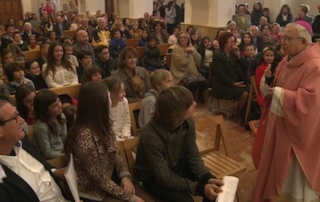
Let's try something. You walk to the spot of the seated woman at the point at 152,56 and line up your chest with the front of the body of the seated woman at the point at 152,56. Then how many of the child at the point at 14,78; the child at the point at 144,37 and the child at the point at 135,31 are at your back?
2

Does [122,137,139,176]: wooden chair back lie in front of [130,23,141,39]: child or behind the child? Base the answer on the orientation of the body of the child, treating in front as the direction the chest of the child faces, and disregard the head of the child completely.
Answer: in front

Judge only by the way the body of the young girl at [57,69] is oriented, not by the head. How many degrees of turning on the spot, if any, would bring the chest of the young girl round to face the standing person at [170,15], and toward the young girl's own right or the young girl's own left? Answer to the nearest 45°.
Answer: approximately 90° to the young girl's own left

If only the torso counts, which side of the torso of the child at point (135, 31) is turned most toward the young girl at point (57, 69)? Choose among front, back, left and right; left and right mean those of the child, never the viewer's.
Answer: front

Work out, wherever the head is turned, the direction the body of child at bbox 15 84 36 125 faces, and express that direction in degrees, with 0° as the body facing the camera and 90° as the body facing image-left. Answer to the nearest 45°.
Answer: approximately 315°

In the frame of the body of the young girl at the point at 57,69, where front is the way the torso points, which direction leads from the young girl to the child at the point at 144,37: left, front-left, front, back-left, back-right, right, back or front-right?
left

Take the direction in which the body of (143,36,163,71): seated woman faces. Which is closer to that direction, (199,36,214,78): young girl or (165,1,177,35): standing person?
the young girl

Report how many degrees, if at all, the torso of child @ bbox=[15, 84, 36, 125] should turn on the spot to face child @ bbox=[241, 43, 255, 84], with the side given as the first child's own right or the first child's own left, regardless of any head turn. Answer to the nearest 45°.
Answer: approximately 45° to the first child's own left

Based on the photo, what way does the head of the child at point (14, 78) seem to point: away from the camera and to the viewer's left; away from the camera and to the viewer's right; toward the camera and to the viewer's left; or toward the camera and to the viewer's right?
toward the camera and to the viewer's right

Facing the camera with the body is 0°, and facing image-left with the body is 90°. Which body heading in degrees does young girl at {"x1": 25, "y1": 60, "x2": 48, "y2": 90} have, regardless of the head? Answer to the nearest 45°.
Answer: approximately 315°

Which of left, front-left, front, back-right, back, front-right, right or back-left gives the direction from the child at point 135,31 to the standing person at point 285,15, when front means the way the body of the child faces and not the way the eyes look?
left
